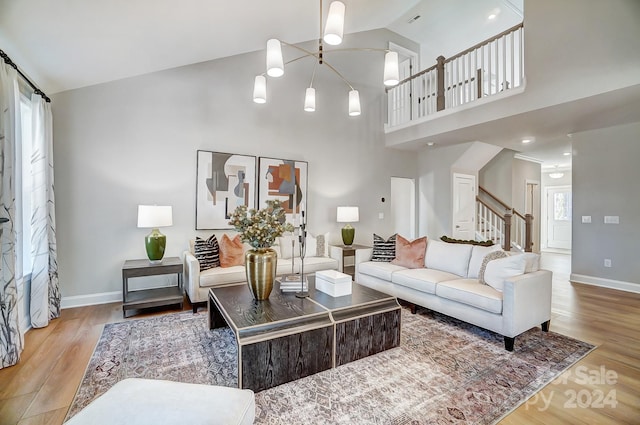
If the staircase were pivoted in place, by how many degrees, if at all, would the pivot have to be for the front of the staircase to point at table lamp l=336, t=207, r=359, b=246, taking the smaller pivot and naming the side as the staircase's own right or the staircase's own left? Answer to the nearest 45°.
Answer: approximately 90° to the staircase's own right

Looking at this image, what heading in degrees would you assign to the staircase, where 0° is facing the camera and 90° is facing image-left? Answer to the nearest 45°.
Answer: approximately 315°

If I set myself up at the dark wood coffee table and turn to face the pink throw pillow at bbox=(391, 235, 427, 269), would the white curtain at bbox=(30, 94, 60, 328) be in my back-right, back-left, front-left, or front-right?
back-left

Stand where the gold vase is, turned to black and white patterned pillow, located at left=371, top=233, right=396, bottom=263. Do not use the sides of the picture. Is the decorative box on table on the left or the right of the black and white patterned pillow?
right

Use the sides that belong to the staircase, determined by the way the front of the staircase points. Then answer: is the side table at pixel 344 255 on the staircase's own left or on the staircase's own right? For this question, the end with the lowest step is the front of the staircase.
on the staircase's own right

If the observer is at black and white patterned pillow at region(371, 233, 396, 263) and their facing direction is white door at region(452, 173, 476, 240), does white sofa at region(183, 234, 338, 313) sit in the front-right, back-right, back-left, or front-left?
back-left

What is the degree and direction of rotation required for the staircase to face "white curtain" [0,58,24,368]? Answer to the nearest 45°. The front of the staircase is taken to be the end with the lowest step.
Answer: approximately 90° to its right

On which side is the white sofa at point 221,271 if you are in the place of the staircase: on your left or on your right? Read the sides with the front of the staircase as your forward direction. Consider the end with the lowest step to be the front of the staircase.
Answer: on your right

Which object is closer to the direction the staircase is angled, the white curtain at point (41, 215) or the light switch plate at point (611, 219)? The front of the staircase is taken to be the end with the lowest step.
the light switch plate

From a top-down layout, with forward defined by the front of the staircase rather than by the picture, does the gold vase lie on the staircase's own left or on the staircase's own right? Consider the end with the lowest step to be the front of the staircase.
on the staircase's own right

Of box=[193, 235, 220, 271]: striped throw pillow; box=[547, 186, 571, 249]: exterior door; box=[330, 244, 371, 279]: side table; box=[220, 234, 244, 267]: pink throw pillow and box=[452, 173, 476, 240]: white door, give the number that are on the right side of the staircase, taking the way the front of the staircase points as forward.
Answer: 4
